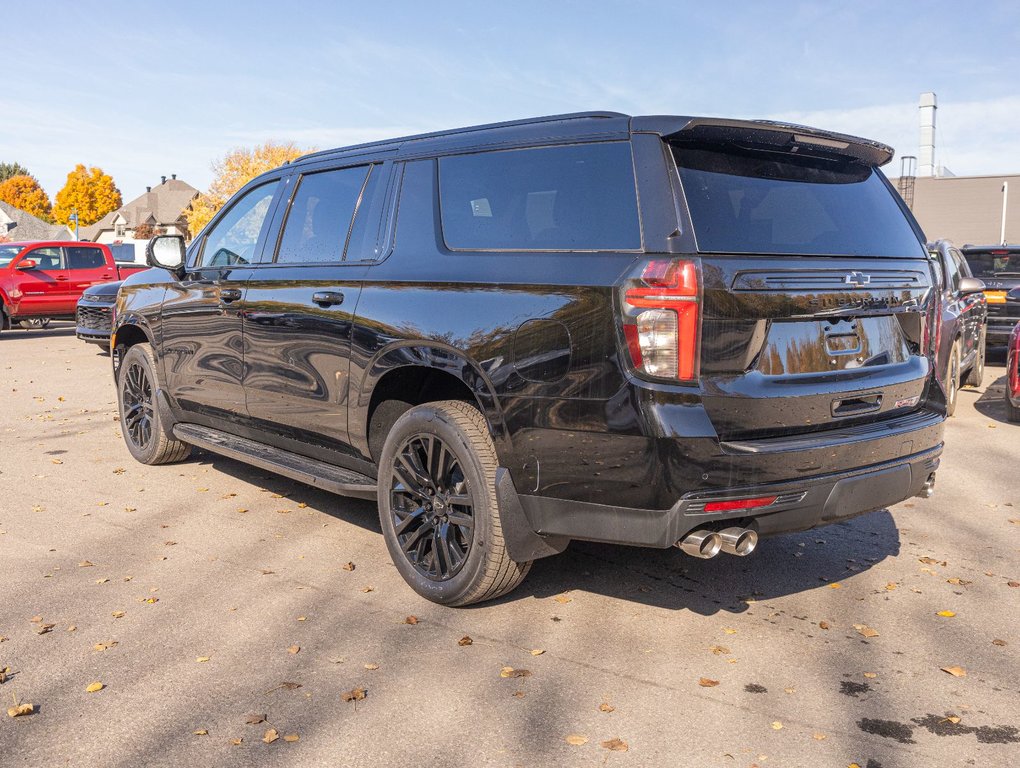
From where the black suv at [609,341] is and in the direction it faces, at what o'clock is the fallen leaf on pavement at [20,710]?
The fallen leaf on pavement is roughly at 8 o'clock from the black suv.

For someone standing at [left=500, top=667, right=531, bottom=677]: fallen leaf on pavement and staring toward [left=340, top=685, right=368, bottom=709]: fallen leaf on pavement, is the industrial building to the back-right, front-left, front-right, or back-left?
back-right

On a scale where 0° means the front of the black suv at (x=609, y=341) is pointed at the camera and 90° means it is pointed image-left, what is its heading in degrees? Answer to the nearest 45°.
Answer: approximately 135°

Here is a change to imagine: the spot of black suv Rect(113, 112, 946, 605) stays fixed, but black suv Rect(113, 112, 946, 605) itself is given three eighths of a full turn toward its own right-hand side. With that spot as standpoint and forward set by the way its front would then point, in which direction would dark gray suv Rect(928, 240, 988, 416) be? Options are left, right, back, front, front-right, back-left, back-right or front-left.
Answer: front-left
